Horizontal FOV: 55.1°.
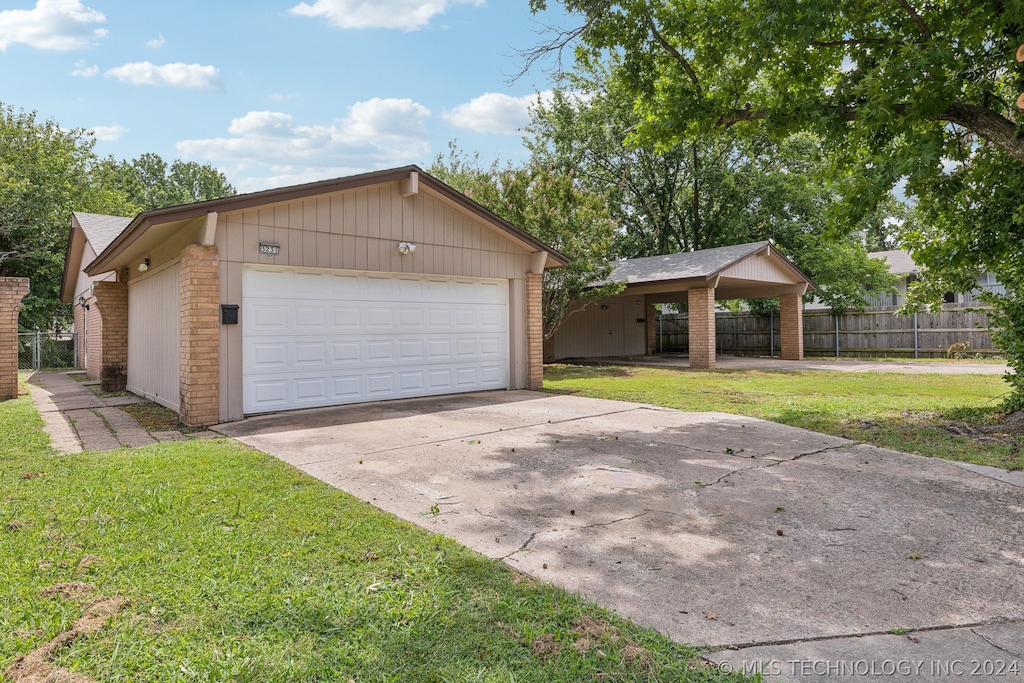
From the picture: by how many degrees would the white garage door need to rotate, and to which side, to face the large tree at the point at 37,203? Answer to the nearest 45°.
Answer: approximately 180°

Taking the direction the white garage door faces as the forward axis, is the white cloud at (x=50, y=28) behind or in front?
behind

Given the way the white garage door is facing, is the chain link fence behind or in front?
behind

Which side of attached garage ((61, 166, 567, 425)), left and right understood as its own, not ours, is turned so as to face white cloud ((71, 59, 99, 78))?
back

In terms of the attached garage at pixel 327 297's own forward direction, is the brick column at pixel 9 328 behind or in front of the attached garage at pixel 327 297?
behind

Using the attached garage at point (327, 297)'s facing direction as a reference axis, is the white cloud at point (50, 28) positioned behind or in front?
behind

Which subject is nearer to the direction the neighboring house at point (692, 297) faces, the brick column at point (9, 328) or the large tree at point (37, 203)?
the brick column

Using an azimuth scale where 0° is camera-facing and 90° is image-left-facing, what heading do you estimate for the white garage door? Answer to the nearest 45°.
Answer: approximately 315°

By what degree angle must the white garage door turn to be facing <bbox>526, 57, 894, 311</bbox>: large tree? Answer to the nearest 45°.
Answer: approximately 90° to its left
